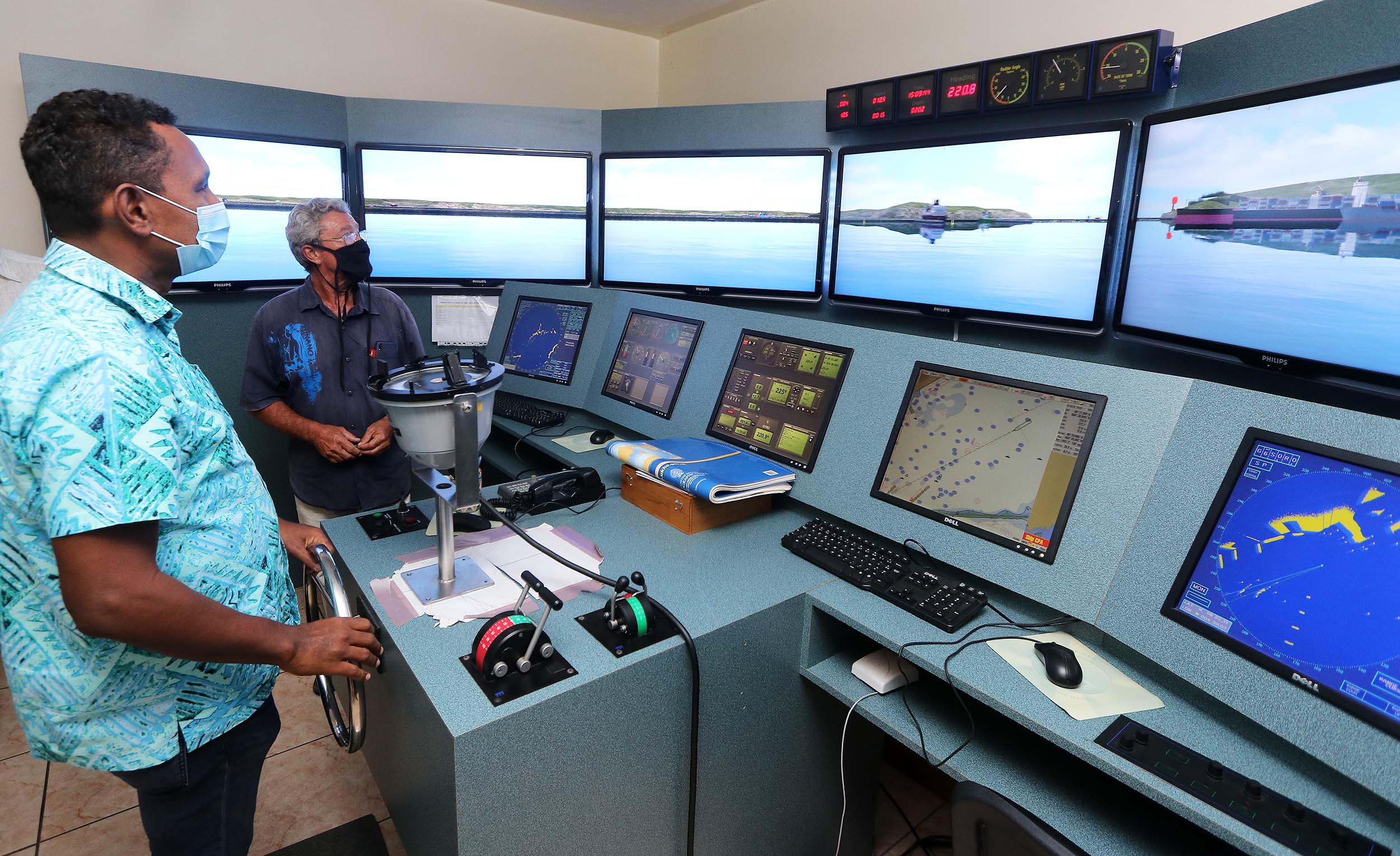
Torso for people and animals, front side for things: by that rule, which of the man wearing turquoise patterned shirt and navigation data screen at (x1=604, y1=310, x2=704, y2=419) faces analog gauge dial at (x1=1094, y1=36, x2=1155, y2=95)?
the man wearing turquoise patterned shirt

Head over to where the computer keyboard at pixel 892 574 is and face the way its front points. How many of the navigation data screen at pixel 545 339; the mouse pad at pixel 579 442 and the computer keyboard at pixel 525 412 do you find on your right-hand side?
3

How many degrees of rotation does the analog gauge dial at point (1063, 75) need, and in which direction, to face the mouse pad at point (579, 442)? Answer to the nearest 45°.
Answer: approximately 45° to its right

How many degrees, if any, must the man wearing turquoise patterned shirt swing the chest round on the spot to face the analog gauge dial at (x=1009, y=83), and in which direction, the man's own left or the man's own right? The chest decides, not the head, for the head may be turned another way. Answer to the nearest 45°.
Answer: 0° — they already face it

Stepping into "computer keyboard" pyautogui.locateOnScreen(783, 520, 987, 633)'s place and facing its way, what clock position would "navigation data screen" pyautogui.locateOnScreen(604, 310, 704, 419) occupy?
The navigation data screen is roughly at 3 o'clock from the computer keyboard.

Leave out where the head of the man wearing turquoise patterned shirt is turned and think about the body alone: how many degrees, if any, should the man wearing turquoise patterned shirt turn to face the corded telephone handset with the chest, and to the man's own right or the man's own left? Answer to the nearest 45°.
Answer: approximately 45° to the man's own left

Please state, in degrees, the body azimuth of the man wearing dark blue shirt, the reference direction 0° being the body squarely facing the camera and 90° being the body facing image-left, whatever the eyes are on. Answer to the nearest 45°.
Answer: approximately 315°

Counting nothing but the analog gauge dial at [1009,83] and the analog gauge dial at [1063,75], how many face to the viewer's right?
0

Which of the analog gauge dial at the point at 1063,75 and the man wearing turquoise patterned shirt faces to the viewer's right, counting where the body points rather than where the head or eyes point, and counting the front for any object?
the man wearing turquoise patterned shirt

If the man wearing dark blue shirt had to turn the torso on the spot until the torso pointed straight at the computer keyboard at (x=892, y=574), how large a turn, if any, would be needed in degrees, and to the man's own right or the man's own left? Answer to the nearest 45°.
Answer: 0° — they already face it

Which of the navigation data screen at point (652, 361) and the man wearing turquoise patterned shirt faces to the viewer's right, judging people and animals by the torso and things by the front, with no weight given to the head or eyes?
the man wearing turquoise patterned shirt

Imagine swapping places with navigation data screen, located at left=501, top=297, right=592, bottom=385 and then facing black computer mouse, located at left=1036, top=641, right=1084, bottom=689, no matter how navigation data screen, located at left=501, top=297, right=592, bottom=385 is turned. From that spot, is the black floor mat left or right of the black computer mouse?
right

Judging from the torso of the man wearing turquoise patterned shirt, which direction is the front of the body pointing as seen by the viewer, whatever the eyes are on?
to the viewer's right
